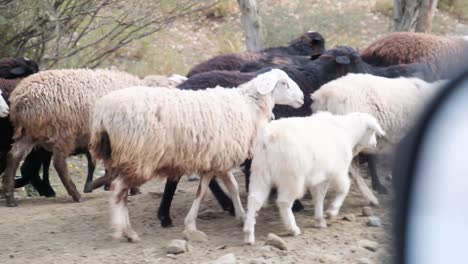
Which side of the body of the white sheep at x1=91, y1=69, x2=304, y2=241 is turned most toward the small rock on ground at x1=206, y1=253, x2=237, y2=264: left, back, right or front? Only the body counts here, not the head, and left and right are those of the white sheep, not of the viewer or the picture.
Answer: right

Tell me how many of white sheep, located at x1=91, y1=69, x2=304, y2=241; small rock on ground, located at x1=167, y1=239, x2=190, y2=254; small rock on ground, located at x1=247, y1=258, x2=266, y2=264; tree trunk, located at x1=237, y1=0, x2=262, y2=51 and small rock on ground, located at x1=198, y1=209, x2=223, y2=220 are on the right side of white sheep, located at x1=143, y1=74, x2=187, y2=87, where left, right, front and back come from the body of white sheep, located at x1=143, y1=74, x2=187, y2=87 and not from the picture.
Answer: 4

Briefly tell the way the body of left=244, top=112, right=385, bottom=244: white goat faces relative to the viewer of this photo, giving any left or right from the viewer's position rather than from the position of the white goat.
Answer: facing away from the viewer and to the right of the viewer

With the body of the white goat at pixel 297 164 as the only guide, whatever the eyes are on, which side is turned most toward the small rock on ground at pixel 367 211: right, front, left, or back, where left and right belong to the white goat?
front

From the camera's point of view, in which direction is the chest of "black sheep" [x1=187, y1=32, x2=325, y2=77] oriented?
to the viewer's right

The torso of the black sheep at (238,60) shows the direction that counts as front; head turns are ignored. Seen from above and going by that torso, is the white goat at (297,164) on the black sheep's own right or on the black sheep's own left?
on the black sheep's own right

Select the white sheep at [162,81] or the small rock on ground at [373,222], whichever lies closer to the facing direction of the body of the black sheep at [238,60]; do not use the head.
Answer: the small rock on ground

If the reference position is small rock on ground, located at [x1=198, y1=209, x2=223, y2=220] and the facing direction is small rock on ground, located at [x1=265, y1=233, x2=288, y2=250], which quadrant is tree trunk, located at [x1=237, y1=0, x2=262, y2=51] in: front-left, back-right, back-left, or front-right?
back-left

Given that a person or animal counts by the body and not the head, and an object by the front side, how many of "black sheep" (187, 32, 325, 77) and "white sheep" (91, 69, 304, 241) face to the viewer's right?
2

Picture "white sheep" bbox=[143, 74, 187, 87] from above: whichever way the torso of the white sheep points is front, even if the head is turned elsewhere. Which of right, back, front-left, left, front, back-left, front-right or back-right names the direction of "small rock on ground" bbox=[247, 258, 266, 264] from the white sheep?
right

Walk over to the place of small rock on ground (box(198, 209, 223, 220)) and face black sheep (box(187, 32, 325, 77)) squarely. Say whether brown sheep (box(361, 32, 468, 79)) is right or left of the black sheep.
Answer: right

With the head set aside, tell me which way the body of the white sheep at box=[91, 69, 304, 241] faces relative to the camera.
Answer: to the viewer's right

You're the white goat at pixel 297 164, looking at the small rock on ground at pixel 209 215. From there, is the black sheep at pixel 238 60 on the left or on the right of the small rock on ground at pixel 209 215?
right

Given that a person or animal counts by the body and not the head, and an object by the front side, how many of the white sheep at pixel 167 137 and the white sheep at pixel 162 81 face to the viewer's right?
2

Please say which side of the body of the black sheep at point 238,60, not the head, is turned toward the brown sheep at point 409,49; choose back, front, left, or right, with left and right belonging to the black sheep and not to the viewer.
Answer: front
